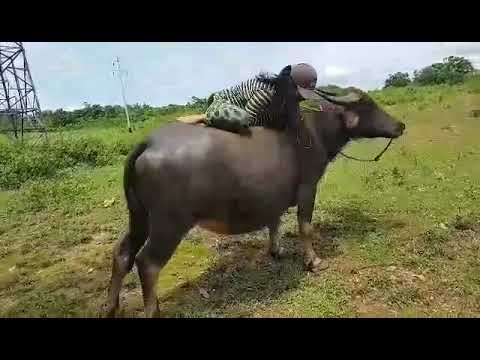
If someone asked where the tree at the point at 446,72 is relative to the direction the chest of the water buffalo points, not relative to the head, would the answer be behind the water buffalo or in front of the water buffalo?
in front

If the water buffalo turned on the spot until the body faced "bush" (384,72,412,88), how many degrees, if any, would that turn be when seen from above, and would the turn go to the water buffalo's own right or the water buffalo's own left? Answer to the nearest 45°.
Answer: approximately 45° to the water buffalo's own left

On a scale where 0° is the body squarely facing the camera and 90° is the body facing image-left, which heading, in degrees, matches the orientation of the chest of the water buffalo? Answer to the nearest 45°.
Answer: approximately 225°
